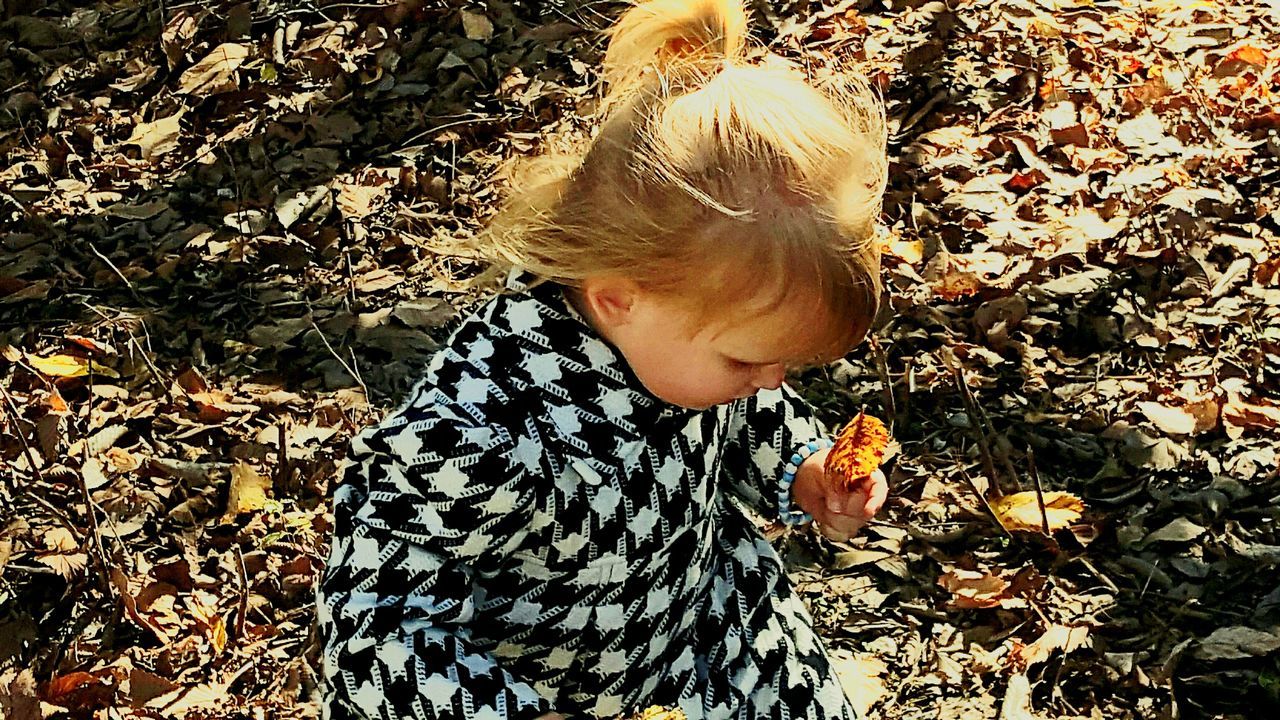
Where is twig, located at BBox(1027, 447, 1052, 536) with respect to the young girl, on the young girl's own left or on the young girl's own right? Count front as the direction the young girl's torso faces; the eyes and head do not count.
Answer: on the young girl's own left

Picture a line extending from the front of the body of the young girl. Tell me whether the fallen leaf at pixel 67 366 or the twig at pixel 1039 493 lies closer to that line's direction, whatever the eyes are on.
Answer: the twig

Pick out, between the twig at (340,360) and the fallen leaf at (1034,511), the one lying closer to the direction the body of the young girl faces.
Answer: the fallen leaf

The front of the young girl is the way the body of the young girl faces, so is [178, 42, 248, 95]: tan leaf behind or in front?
behind

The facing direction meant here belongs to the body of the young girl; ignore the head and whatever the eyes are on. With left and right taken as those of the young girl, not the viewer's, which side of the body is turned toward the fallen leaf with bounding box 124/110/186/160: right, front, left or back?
back

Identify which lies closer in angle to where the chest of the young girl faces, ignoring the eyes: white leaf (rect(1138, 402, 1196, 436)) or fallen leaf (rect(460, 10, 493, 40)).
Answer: the white leaf

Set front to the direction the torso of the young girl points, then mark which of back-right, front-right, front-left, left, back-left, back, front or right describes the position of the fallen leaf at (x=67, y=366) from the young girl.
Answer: back

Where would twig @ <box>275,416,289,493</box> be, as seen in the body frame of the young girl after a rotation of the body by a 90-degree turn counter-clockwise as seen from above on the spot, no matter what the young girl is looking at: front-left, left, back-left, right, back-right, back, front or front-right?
left

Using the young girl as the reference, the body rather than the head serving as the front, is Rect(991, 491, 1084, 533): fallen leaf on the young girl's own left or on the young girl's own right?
on the young girl's own left

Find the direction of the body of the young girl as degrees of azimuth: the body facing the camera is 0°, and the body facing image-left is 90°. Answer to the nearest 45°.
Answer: approximately 315°

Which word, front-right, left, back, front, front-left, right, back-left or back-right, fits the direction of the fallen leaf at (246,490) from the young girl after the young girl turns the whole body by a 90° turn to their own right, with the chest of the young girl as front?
right

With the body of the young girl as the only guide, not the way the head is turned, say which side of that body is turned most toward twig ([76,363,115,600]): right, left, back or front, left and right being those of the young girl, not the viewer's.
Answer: back
